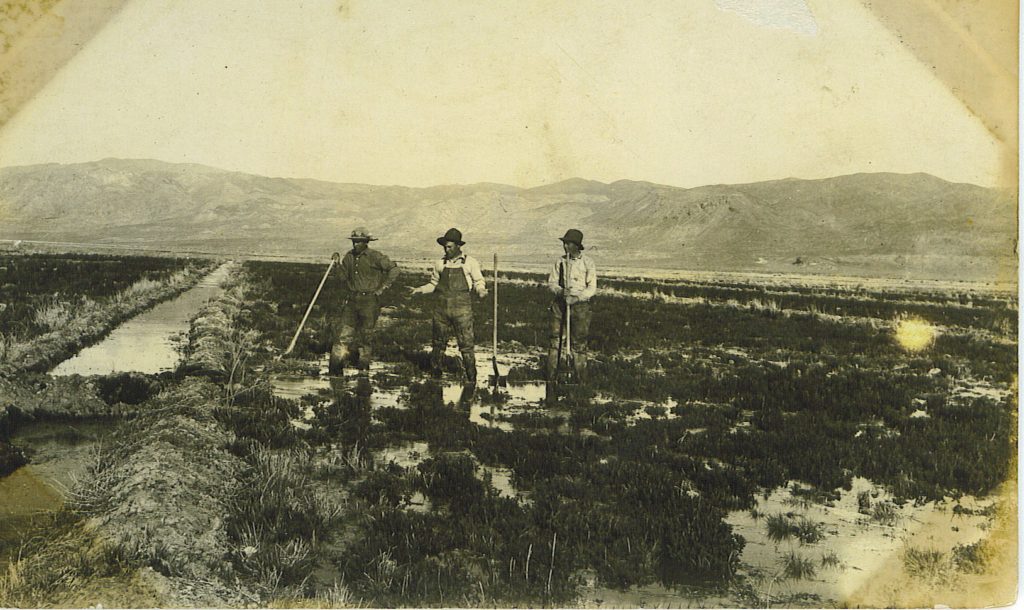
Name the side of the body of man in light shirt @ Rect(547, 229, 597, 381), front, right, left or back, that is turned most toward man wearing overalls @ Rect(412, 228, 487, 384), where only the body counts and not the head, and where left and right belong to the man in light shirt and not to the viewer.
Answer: right

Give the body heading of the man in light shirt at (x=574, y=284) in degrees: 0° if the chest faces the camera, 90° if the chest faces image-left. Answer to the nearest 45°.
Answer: approximately 0°

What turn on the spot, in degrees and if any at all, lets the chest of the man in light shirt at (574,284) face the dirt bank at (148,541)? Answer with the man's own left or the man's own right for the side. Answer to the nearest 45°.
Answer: approximately 45° to the man's own right
